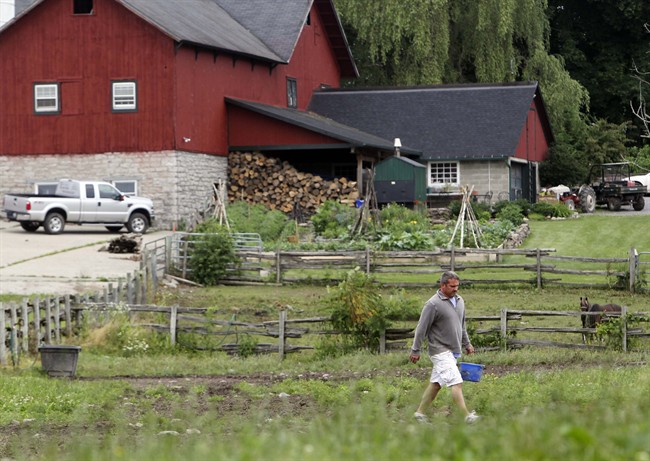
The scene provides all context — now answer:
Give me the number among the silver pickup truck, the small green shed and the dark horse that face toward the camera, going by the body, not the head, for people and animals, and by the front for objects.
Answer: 1

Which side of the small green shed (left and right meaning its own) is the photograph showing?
front

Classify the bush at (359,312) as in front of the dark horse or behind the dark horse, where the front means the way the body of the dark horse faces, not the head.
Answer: in front

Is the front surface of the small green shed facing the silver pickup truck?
no

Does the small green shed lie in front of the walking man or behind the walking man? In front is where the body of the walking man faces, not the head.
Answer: behind

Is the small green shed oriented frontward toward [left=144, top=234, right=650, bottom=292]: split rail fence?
yes

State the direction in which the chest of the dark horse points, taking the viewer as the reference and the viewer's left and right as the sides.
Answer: facing to the left of the viewer

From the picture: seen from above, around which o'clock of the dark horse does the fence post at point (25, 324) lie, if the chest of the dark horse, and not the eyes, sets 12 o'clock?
The fence post is roughly at 11 o'clock from the dark horse.

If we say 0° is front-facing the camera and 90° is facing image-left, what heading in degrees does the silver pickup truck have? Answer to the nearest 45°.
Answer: approximately 225°

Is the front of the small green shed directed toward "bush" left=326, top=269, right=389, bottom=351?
yes

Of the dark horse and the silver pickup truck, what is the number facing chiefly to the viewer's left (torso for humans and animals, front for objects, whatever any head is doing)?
1
